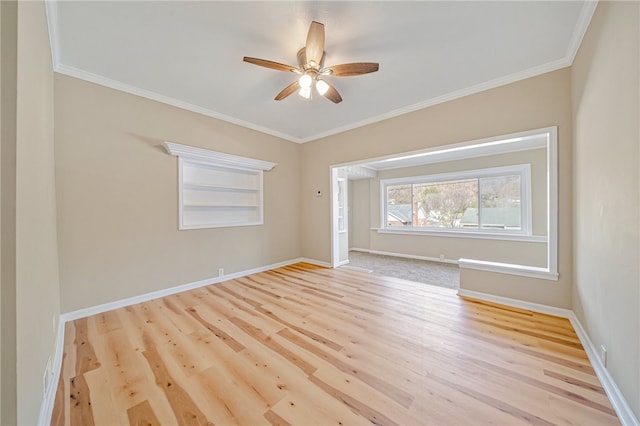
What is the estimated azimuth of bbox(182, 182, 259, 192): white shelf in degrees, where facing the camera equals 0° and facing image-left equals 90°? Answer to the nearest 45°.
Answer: approximately 315°
